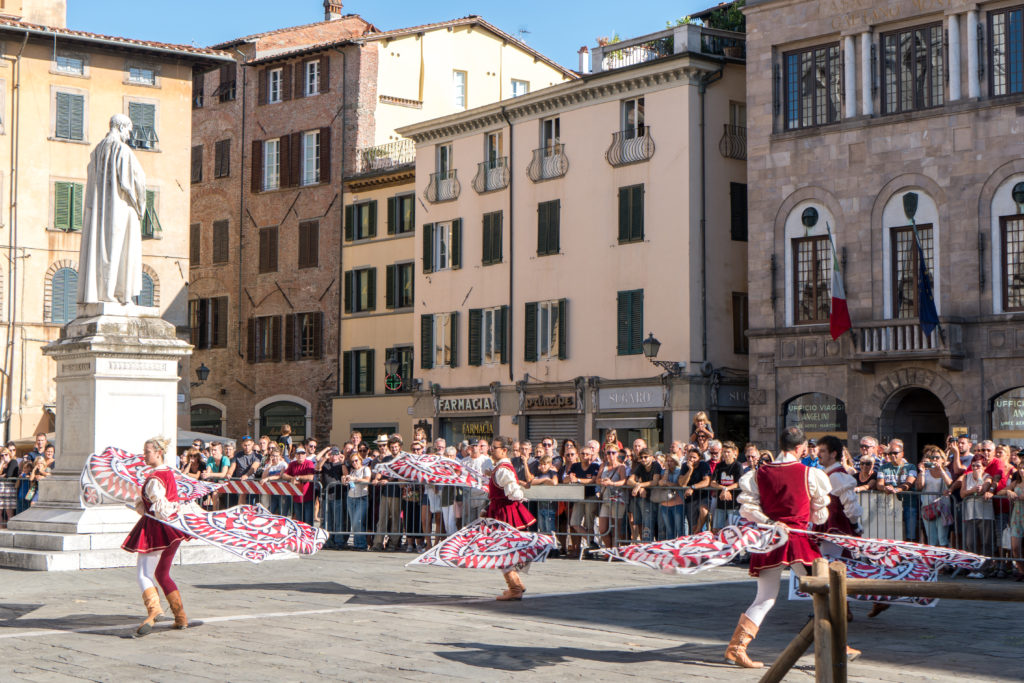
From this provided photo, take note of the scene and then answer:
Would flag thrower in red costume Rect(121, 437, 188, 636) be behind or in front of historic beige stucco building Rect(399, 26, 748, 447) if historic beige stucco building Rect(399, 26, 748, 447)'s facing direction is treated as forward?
in front

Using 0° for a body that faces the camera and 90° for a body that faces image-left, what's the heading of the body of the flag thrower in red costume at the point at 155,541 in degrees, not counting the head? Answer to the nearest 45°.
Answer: approximately 90°

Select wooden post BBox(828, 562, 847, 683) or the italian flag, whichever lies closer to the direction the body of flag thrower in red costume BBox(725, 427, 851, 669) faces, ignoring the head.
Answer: the italian flag

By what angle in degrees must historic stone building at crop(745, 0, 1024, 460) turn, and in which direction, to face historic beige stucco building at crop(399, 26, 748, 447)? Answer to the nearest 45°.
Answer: approximately 90° to its right

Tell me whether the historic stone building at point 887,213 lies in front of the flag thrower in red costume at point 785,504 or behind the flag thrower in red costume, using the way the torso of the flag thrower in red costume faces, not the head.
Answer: in front

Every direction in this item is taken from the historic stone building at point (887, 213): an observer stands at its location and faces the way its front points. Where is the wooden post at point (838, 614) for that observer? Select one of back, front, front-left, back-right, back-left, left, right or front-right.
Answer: front-left

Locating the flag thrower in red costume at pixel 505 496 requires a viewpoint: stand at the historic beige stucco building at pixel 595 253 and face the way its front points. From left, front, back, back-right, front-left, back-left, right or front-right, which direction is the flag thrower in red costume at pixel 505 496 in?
front-left
